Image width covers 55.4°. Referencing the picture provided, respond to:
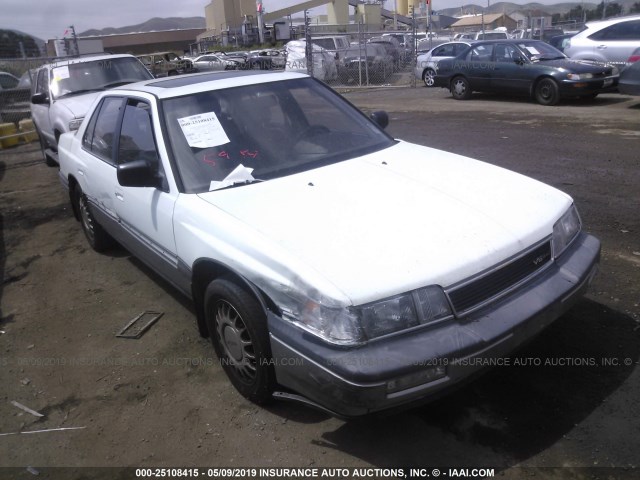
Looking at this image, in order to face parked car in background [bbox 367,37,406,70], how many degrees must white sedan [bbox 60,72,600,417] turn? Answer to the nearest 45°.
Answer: approximately 135° to its left

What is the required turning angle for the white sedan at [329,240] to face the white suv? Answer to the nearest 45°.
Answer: approximately 180°

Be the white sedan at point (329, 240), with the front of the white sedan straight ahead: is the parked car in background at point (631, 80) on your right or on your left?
on your left

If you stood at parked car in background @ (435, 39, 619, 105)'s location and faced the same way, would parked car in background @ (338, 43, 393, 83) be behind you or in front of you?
behind

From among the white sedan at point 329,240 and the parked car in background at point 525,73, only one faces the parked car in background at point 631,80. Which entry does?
the parked car in background at point 525,73

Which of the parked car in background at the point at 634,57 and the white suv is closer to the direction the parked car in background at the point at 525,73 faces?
the parked car in background

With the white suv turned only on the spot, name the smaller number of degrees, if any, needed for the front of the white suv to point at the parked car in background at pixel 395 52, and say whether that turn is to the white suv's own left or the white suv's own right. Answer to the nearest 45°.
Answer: approximately 90° to the white suv's own left

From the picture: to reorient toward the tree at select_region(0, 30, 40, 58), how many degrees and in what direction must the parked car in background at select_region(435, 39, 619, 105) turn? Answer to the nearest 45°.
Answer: approximately 135° to its right

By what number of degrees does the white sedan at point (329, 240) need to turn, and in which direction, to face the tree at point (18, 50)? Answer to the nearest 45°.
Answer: approximately 180°

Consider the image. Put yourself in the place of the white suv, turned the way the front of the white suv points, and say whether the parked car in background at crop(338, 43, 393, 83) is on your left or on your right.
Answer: on your left

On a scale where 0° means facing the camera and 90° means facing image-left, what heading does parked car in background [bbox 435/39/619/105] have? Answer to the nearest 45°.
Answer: approximately 315°
